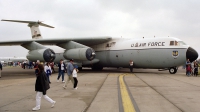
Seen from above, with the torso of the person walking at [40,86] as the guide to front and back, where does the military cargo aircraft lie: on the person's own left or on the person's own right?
on the person's own right

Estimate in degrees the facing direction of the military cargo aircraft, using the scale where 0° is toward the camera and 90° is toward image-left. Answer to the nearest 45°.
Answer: approximately 315°

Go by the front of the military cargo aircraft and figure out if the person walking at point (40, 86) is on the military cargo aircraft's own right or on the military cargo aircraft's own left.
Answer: on the military cargo aircraft's own right
